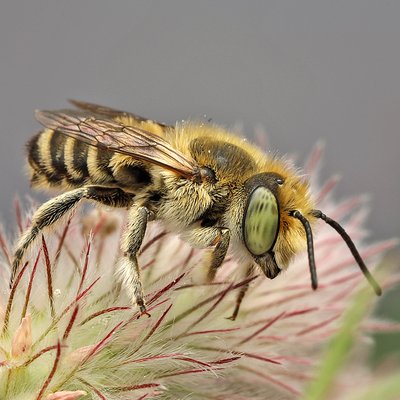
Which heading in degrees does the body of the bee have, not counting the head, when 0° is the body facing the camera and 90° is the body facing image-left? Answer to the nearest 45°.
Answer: approximately 270°
